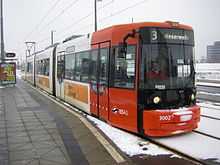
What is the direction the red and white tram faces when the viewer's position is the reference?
facing the viewer and to the right of the viewer

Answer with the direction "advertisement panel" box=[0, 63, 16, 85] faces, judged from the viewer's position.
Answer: facing the viewer
